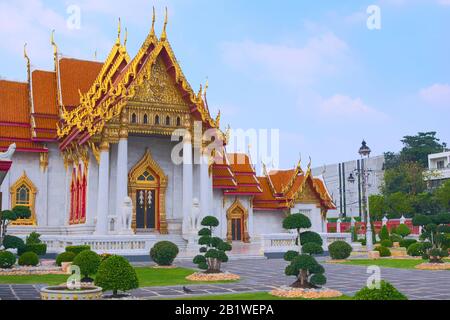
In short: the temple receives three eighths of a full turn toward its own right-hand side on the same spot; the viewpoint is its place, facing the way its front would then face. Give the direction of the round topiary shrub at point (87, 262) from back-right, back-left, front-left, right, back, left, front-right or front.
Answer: left

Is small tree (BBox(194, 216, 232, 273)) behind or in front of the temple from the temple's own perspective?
in front

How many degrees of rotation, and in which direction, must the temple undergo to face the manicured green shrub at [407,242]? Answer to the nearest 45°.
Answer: approximately 45° to its left

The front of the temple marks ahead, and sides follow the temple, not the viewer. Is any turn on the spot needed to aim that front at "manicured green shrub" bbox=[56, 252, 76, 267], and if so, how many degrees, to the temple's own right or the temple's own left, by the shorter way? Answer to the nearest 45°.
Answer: approximately 45° to the temple's own right

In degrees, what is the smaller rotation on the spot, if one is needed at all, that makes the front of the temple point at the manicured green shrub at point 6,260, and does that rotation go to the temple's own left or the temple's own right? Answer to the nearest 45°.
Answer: approximately 45° to the temple's own right

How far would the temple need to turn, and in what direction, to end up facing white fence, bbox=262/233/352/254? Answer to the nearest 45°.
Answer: approximately 45° to its left

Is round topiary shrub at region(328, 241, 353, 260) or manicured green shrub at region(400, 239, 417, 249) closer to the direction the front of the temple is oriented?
the round topiary shrub

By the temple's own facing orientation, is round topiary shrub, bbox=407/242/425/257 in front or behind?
in front
